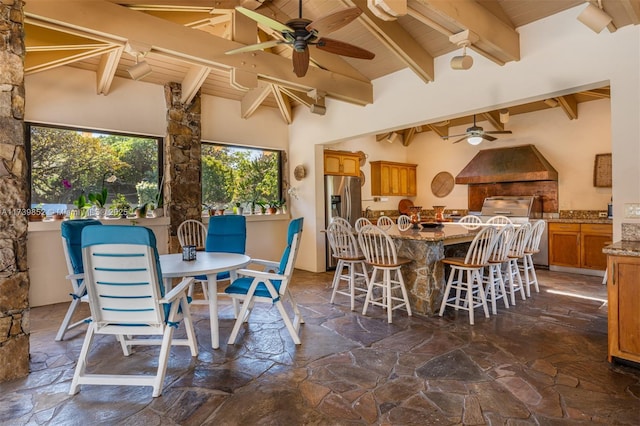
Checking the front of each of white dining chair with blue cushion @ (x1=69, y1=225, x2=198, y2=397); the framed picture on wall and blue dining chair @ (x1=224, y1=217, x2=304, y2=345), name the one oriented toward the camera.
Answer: the framed picture on wall

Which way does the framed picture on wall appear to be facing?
toward the camera

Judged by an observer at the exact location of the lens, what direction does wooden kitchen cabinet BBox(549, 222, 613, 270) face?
facing the viewer

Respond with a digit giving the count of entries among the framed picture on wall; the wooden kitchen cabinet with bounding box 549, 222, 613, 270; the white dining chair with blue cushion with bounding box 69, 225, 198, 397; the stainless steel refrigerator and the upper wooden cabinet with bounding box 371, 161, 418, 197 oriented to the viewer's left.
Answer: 0

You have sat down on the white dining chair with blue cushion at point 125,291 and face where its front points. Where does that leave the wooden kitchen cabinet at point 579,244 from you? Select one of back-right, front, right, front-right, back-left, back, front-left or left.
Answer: front-right

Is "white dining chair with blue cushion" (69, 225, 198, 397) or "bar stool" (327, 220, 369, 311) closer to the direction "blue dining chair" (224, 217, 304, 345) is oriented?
the white dining chair with blue cushion

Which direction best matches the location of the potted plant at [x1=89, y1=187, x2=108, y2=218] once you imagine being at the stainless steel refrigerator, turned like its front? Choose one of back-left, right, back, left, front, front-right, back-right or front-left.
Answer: right

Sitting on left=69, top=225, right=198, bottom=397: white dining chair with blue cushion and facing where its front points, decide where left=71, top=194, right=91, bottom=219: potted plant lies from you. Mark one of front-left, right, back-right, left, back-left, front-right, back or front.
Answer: front-left

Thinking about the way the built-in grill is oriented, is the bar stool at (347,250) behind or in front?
in front

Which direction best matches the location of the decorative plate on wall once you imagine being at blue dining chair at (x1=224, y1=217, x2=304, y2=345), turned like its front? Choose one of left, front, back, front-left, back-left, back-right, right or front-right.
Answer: back-right

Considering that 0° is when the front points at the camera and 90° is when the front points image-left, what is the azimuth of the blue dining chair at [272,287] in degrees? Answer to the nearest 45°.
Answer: approximately 90°

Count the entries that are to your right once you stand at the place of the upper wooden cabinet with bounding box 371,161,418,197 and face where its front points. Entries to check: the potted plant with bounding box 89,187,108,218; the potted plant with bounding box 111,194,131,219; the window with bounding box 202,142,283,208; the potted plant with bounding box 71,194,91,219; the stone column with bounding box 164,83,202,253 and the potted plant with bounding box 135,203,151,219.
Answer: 6

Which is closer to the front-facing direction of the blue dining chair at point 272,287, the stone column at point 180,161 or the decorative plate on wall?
the stone column

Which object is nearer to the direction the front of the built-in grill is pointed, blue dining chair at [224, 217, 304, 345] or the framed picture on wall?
the blue dining chair

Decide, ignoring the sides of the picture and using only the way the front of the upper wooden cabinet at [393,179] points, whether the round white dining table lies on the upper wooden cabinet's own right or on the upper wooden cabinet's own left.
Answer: on the upper wooden cabinet's own right

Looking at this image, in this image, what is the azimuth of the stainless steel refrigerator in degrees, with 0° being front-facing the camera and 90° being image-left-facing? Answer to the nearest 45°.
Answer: approximately 315°

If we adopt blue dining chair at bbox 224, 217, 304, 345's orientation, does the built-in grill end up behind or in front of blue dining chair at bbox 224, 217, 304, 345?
behind

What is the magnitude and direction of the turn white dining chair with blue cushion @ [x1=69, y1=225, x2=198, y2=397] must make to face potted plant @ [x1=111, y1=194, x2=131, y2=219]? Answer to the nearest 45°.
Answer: approximately 45° to its left
